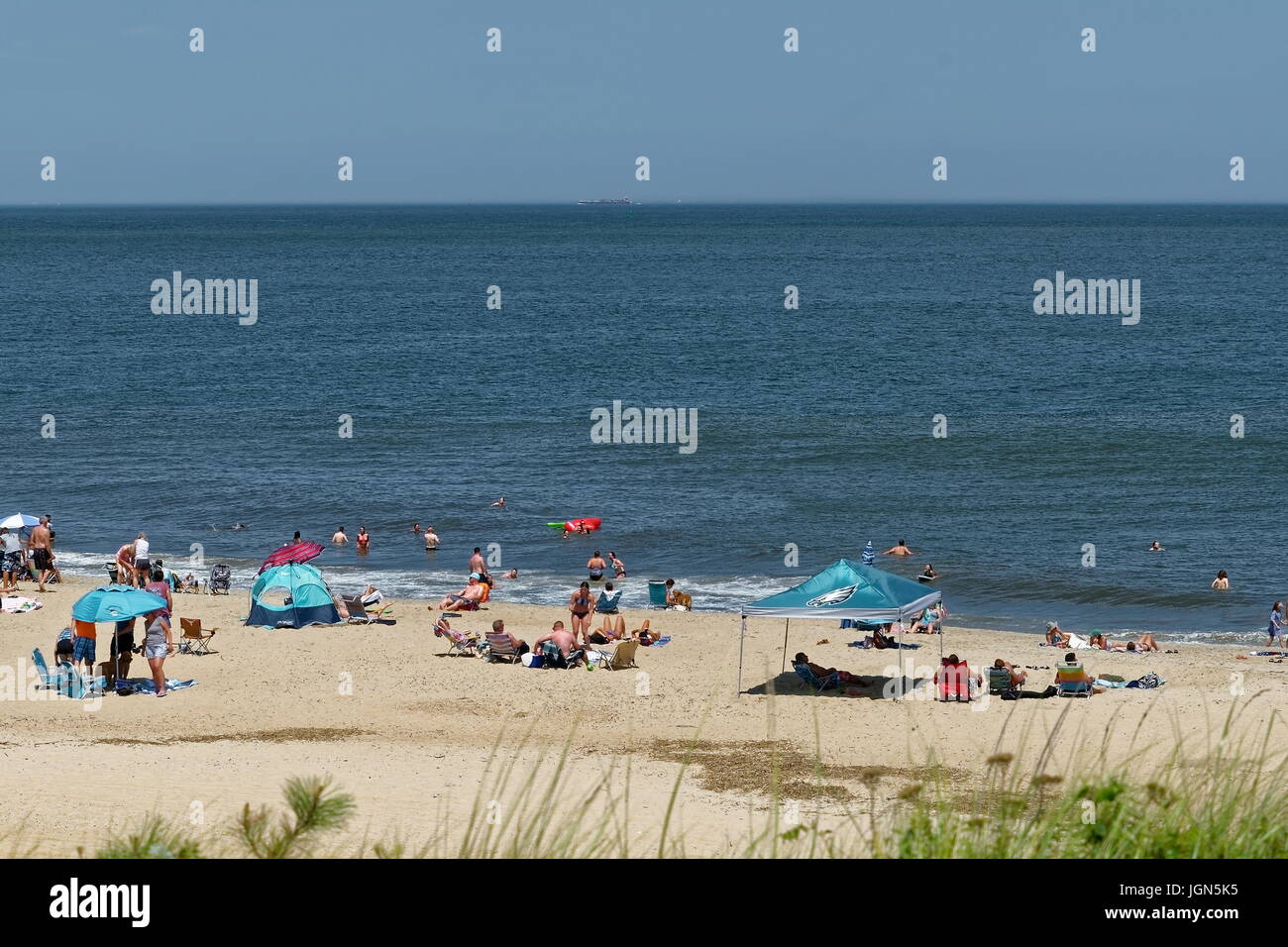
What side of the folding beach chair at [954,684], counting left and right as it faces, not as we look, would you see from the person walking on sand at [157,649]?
left

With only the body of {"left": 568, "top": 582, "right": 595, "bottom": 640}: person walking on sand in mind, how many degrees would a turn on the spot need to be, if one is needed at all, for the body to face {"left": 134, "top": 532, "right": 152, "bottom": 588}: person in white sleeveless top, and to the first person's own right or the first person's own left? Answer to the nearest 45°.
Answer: approximately 135° to the first person's own right

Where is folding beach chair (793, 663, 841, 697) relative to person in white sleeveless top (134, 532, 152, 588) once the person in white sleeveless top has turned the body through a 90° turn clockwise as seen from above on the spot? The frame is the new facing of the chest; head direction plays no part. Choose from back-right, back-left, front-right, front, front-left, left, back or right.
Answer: front-right

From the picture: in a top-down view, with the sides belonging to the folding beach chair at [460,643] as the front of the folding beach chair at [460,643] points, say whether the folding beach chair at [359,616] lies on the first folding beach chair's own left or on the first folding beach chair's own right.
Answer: on the first folding beach chair's own left

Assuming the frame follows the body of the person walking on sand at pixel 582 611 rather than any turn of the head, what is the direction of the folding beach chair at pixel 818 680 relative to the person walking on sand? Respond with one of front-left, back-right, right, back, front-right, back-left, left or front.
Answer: front-left

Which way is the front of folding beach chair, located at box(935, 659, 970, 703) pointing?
away from the camera

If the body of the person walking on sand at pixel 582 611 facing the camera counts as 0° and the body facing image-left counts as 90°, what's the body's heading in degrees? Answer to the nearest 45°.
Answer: approximately 0°
